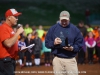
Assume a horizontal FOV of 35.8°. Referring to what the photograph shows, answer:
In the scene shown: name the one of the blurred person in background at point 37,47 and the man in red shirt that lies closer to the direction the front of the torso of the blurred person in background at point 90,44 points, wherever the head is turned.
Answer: the man in red shirt

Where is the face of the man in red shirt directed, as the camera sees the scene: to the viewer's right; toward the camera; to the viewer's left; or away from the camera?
to the viewer's right

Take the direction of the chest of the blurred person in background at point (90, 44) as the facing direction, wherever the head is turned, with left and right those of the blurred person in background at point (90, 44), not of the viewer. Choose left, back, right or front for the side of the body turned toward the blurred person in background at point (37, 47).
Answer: right

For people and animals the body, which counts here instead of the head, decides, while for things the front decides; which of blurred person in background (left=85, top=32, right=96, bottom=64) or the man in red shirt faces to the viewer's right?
the man in red shirt

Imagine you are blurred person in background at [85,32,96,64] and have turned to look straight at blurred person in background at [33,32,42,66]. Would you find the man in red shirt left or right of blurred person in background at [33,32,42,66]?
left

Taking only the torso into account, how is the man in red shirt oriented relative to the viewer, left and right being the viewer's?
facing to the right of the viewer

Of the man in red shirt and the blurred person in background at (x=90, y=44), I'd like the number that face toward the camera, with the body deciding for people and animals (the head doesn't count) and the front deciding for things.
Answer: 1

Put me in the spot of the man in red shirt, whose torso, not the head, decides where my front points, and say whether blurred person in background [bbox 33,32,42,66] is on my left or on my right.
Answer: on my left

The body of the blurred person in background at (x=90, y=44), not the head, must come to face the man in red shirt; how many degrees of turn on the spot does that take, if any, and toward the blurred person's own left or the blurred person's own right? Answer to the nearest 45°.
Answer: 0° — they already face them

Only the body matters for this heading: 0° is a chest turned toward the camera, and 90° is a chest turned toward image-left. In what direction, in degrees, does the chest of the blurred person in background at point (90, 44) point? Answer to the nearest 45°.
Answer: approximately 0°

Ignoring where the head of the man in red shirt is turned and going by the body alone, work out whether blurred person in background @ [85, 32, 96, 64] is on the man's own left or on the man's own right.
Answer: on the man's own left
